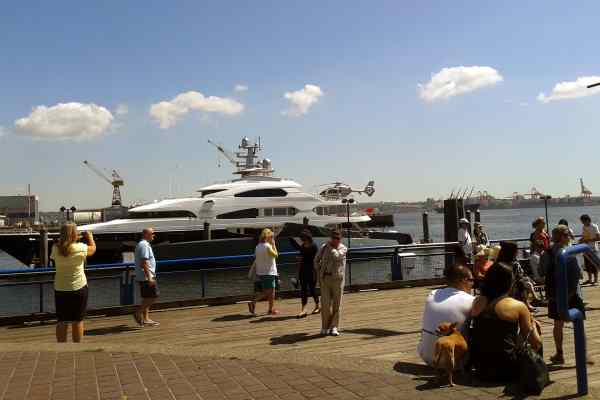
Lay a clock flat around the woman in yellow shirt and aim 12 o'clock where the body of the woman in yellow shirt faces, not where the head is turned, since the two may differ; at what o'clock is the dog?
The dog is roughly at 3 o'clock from the woman in yellow shirt.

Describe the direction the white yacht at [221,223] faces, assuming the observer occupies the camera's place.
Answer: facing to the left of the viewer

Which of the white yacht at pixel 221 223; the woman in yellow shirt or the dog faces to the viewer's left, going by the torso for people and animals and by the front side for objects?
the white yacht

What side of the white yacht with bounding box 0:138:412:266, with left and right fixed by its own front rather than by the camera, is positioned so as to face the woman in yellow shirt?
left
